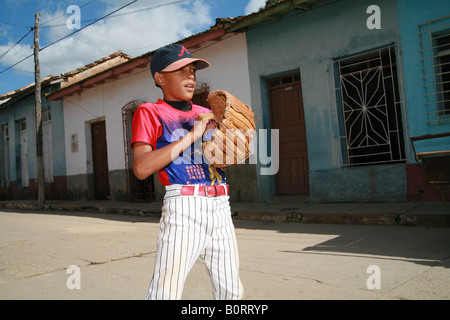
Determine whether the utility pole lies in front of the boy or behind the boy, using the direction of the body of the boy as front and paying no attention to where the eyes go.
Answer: behind

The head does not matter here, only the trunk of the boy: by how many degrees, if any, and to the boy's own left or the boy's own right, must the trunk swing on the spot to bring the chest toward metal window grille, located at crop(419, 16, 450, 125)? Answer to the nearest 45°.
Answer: approximately 90° to the boy's own left

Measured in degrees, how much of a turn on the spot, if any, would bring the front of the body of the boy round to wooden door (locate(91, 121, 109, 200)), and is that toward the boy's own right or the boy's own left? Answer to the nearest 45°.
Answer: approximately 135° to the boy's own left

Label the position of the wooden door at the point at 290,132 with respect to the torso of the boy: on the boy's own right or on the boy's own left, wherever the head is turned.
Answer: on the boy's own left

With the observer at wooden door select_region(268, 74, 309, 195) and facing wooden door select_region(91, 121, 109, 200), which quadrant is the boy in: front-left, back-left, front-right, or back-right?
back-left

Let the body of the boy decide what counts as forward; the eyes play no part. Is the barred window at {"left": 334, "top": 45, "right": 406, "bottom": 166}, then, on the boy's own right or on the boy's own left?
on the boy's own left

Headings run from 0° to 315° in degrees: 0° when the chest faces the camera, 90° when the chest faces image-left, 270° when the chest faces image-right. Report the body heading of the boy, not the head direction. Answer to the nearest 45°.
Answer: approximately 315°
